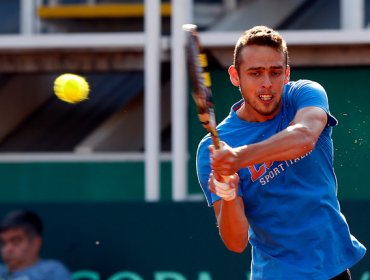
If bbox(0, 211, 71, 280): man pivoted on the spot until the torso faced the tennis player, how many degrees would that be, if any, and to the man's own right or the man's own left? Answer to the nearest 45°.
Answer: approximately 45° to the man's own left

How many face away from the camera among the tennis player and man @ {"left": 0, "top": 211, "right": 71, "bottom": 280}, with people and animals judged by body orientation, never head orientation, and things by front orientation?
0

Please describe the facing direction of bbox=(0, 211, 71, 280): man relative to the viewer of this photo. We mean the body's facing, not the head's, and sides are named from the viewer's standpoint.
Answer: facing the viewer and to the left of the viewer

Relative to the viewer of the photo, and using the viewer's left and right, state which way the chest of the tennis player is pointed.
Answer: facing the viewer
